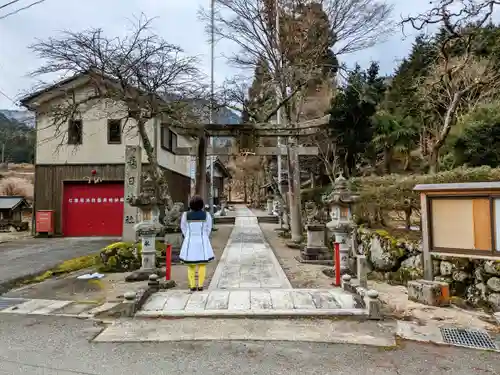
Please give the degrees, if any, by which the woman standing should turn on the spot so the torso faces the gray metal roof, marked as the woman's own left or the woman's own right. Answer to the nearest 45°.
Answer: approximately 45° to the woman's own left

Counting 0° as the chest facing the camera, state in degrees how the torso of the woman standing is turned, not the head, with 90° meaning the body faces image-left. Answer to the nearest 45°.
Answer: approximately 180°

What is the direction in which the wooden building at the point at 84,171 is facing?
toward the camera

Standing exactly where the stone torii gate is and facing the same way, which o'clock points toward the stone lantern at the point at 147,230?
The stone lantern is roughly at 1 o'clock from the stone torii gate.

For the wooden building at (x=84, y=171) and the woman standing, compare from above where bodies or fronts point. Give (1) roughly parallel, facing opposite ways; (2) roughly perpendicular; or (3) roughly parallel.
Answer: roughly parallel, facing opposite ways

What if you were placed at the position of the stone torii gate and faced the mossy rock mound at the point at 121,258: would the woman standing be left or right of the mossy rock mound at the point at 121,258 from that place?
left

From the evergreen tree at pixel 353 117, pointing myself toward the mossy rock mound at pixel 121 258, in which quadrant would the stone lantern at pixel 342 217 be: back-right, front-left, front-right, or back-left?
front-left

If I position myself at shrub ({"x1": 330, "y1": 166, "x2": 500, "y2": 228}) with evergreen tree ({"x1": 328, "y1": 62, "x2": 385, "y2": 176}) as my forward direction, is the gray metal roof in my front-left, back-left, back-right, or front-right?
front-left

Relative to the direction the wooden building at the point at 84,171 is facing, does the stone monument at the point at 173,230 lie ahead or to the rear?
ahead

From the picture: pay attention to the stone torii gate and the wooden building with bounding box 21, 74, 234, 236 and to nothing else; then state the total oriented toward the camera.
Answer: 2

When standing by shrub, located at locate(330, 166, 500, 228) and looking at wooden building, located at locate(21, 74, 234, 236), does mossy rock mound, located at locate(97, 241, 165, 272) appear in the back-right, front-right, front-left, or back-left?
front-left

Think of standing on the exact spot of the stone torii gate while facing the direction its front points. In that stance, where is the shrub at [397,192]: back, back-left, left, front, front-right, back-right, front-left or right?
front-left

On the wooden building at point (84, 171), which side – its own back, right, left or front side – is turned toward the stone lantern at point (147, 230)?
front

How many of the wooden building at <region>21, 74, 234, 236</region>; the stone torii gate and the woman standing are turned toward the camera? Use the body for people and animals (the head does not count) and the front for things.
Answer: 2

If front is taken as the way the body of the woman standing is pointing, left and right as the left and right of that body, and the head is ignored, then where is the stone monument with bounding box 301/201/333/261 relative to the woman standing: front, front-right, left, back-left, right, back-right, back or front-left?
front-right

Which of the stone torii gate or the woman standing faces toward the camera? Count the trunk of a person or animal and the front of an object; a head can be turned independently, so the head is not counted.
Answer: the stone torii gate

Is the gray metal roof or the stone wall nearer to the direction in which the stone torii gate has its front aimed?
the stone wall
